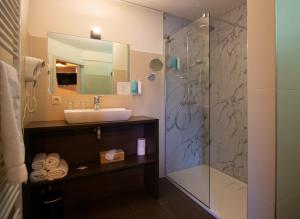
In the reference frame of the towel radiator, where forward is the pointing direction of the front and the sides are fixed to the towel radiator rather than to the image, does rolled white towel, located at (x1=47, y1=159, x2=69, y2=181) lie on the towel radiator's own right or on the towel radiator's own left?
on the towel radiator's own left

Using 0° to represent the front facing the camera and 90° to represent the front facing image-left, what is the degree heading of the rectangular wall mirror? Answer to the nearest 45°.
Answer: approximately 315°

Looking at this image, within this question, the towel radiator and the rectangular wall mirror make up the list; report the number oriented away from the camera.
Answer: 0

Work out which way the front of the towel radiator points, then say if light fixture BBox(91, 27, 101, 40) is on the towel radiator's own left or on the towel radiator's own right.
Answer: on the towel radiator's own left

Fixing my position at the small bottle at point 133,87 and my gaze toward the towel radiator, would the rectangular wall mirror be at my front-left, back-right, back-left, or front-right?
front-right

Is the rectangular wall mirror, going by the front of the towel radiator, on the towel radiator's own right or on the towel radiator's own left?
on the towel radiator's own left

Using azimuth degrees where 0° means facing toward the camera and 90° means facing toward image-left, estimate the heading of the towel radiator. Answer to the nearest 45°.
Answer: approximately 270°

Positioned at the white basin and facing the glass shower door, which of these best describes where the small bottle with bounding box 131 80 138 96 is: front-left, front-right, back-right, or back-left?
front-left

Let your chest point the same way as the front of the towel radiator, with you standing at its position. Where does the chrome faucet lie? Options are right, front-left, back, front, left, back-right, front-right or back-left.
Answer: front-left

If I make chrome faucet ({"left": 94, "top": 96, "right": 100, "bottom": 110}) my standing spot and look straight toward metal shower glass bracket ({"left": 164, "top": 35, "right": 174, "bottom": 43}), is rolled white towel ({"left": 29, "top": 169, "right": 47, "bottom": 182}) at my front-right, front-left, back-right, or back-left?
back-right
